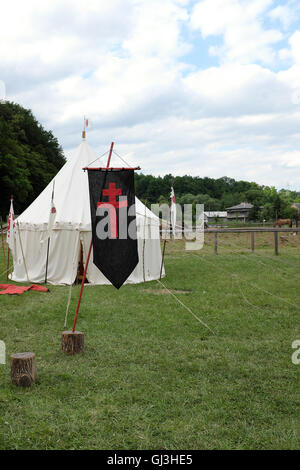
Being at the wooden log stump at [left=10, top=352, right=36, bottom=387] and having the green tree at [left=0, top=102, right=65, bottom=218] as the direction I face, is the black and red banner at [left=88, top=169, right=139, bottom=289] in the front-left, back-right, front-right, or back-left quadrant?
front-right

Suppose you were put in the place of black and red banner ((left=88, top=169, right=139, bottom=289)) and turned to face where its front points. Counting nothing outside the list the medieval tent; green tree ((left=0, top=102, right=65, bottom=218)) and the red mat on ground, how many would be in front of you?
0

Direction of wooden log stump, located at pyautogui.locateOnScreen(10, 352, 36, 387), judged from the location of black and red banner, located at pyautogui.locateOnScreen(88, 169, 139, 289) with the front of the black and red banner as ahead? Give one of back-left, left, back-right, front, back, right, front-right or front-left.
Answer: front-right

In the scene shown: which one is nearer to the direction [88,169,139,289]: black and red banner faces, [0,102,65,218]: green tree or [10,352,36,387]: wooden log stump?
the wooden log stump

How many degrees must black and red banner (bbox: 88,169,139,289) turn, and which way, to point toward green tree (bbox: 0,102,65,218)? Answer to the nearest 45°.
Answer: approximately 180°

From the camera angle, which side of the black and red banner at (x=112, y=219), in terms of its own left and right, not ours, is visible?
front

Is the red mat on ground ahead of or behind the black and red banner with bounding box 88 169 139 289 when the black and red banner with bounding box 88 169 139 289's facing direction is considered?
behind

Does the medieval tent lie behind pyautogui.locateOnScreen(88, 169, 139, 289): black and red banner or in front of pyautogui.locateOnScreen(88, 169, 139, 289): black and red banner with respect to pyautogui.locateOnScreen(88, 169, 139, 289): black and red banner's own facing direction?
behind
